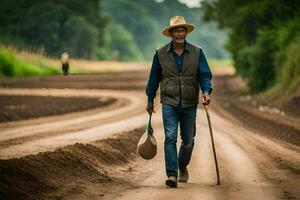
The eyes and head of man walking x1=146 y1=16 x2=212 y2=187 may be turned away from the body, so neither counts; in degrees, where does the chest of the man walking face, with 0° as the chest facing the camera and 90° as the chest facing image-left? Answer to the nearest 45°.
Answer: approximately 0°
